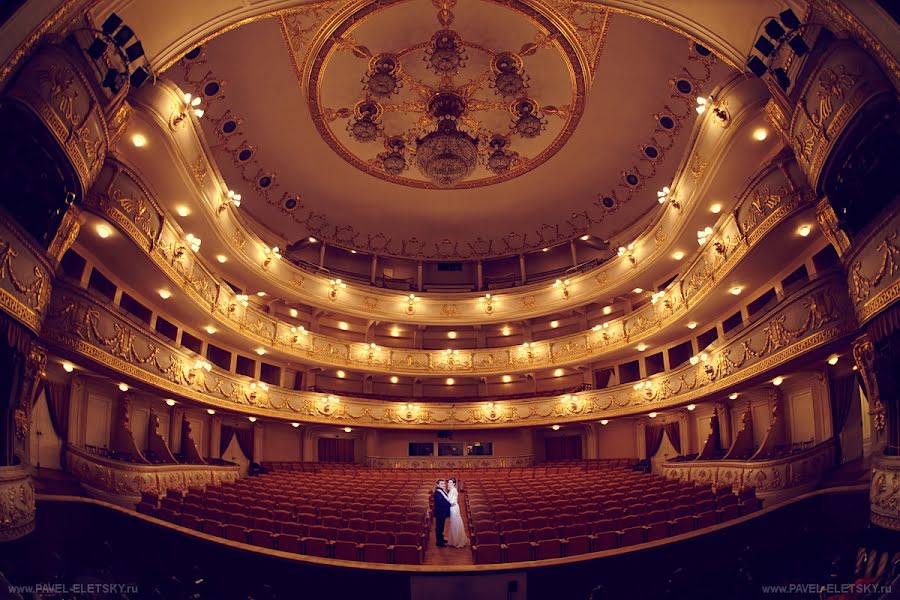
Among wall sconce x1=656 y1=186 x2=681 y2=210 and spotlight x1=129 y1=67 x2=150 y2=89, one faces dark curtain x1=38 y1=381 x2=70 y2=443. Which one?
the wall sconce

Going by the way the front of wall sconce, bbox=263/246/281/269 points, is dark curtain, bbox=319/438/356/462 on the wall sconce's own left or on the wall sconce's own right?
on the wall sconce's own left

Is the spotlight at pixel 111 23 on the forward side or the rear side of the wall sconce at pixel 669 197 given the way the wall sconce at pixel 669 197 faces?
on the forward side

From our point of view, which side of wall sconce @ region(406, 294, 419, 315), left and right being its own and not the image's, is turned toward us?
front

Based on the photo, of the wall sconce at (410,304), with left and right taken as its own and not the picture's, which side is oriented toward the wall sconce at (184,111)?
front

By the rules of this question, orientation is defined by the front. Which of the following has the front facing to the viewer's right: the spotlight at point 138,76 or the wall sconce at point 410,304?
the spotlight

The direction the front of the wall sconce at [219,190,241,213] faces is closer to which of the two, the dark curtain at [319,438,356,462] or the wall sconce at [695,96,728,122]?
the wall sconce

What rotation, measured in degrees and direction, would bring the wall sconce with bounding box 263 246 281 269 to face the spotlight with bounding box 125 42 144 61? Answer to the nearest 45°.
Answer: approximately 45° to its right

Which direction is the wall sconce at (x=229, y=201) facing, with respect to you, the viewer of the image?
facing the viewer and to the right of the viewer

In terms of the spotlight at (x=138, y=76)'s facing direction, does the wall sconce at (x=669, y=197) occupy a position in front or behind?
in front

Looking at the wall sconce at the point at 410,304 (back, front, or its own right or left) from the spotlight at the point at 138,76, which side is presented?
front

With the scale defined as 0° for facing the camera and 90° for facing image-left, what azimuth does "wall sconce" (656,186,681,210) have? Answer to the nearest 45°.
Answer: approximately 45°
